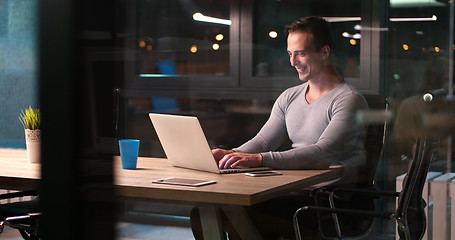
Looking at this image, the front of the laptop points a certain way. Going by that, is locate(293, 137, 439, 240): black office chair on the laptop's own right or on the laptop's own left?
on the laptop's own right

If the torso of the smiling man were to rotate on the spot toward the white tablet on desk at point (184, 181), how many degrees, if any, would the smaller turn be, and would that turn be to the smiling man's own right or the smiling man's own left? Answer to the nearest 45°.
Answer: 0° — they already face it

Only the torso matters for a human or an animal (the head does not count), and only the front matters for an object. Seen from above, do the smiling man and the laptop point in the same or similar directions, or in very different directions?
very different directions

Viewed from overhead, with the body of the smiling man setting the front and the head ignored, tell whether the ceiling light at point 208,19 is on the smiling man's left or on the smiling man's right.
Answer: on the smiling man's right

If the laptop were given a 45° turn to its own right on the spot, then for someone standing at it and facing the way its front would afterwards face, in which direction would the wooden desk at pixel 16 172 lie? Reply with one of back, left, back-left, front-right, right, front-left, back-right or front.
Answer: back

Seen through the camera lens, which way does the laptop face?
facing away from the viewer and to the right of the viewer
